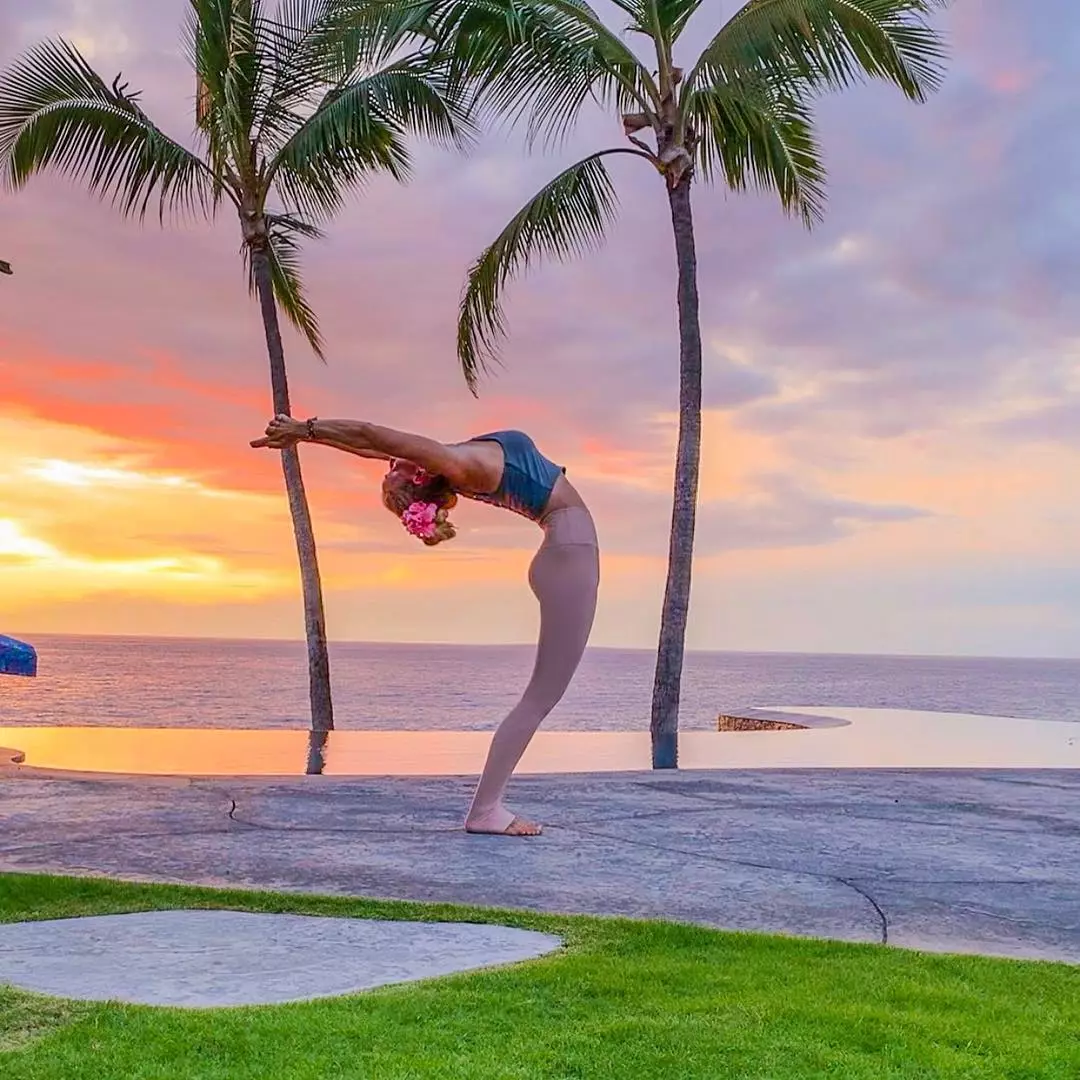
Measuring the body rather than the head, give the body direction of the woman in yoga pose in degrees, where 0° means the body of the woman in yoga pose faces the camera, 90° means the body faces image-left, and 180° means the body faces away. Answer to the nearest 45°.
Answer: approximately 270°

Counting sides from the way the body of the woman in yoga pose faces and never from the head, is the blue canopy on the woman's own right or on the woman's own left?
on the woman's own left

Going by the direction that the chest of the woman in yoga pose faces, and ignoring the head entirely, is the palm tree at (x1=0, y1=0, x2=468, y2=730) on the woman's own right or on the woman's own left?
on the woman's own left

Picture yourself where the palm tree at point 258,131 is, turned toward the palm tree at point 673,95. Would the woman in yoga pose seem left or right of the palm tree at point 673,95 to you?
right
